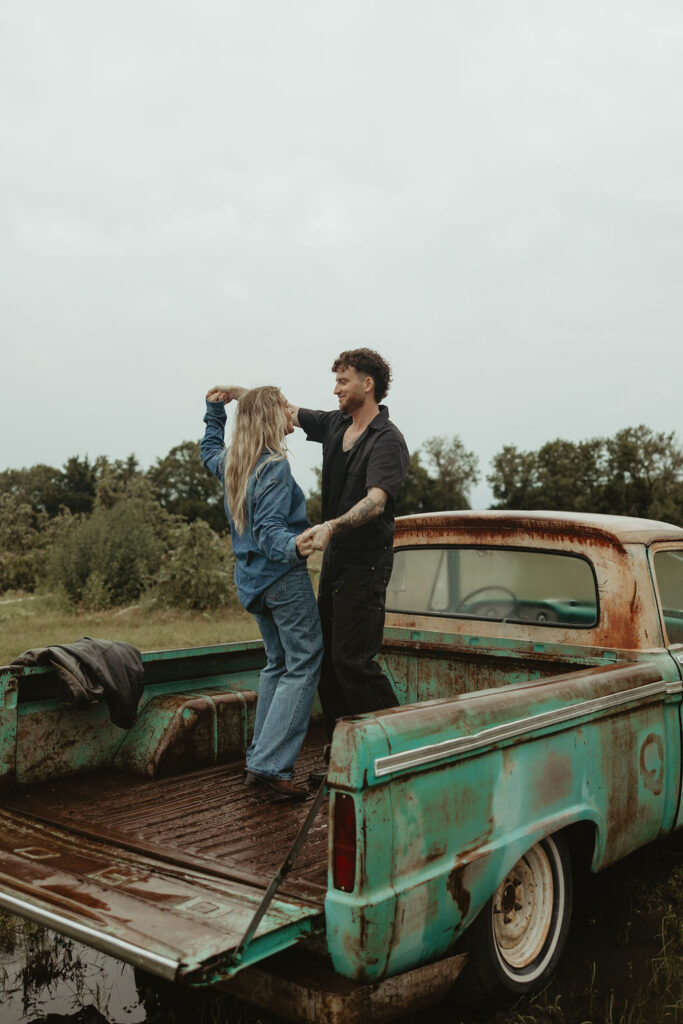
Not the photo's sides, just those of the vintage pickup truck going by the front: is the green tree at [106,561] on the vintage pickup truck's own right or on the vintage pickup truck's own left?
on the vintage pickup truck's own left

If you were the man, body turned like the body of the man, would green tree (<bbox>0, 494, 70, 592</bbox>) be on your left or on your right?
on your right

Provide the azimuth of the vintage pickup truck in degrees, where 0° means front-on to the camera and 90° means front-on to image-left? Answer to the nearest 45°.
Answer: approximately 225°

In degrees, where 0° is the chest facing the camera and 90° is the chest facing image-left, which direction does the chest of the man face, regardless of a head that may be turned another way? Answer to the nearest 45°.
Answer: approximately 45°

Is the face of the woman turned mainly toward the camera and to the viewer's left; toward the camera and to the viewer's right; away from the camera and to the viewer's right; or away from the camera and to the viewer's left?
away from the camera and to the viewer's right

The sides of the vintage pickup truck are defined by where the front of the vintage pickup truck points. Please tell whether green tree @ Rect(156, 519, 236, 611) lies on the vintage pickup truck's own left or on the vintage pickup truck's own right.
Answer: on the vintage pickup truck's own left

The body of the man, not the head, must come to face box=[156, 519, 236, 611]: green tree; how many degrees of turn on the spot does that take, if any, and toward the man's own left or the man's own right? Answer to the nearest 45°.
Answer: approximately 135° to the man's own right

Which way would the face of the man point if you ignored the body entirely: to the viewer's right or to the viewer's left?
to the viewer's left

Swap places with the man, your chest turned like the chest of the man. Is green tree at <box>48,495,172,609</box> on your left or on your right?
on your right
